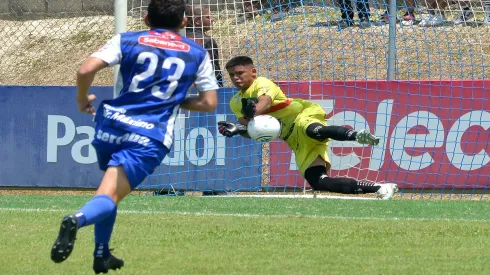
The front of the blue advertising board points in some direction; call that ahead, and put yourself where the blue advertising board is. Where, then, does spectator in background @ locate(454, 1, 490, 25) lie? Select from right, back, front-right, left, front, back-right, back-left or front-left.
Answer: left

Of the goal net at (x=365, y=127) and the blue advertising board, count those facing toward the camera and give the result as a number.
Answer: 2

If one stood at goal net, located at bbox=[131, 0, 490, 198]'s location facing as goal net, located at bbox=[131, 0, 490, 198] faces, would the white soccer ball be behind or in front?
in front

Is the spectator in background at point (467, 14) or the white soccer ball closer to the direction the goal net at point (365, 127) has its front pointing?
the white soccer ball

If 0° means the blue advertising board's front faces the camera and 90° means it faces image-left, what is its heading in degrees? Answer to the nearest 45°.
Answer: approximately 0°
